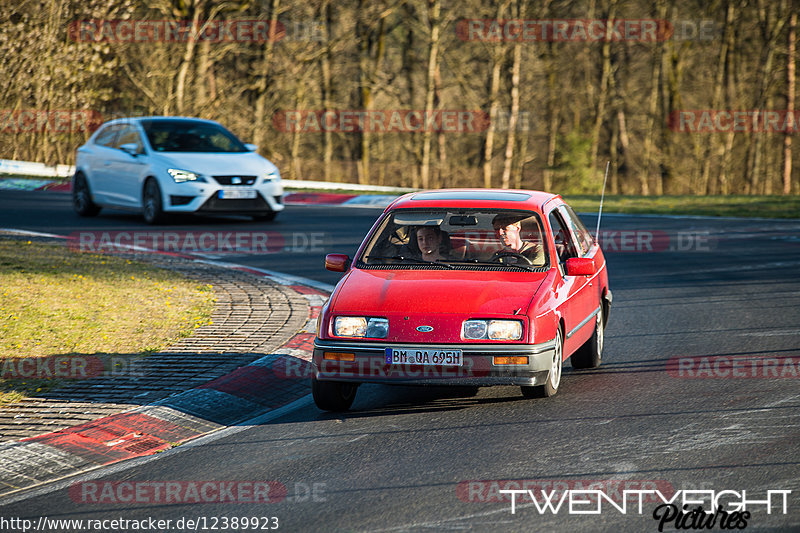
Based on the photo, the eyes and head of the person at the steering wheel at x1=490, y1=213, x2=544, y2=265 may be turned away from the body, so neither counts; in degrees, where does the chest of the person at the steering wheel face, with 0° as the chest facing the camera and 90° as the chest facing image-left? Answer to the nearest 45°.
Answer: approximately 45°

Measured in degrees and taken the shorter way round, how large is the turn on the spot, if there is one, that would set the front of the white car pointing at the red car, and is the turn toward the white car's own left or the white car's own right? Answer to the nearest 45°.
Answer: approximately 45° to the white car's own right

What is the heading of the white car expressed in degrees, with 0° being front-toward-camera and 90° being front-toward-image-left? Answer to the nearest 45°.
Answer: approximately 315°

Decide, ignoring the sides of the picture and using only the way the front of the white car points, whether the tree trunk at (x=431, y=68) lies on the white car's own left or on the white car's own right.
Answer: on the white car's own left

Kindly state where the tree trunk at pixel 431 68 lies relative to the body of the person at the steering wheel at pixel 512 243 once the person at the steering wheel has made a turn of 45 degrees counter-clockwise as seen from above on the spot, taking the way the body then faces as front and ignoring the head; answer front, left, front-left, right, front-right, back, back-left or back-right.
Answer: back

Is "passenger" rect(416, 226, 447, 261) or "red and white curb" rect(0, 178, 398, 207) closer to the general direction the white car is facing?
the passenger

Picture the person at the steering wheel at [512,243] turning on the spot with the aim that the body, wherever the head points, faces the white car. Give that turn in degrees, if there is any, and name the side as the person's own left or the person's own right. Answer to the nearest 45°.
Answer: approximately 90° to the person's own right

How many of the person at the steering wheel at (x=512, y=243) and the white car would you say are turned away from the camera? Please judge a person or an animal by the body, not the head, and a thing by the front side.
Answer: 0

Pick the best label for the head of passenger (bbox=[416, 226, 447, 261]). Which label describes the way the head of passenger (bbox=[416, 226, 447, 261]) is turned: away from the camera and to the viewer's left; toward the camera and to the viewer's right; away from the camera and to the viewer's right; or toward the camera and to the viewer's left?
toward the camera and to the viewer's left
